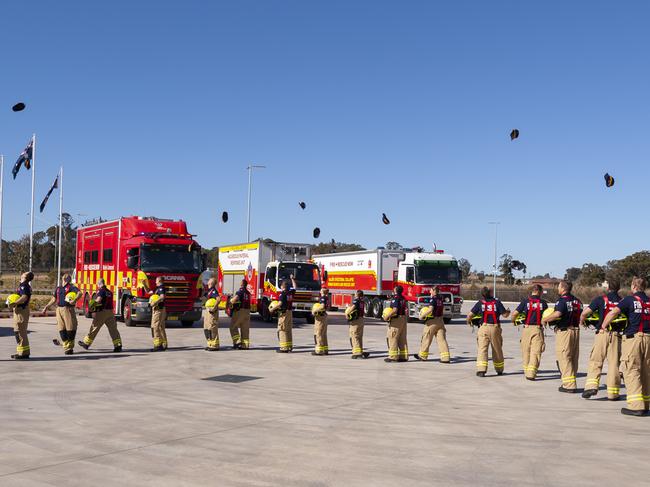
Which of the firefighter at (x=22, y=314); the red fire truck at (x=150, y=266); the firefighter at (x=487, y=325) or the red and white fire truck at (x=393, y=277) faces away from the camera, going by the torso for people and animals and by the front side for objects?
the firefighter at (x=487, y=325)

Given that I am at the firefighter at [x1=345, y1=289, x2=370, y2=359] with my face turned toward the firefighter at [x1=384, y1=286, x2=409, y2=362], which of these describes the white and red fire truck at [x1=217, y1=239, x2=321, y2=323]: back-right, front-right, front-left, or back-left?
back-left

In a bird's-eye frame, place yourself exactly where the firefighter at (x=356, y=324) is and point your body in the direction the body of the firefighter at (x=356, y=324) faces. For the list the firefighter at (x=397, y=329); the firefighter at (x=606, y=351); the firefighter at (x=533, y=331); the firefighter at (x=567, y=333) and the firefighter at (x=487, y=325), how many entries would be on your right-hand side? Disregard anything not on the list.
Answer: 5

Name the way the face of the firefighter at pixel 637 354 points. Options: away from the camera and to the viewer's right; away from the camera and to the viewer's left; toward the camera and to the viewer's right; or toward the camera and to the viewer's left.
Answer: away from the camera and to the viewer's left

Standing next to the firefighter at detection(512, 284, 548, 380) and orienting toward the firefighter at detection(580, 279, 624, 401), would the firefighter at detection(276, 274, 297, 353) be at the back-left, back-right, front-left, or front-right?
back-right

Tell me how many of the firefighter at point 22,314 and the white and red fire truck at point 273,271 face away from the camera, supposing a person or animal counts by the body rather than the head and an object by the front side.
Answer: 0

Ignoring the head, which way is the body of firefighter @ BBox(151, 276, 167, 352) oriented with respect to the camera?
to the viewer's left

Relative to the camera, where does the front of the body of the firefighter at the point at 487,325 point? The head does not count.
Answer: away from the camera

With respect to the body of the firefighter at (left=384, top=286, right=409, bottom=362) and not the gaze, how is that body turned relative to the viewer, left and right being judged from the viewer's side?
facing away from the viewer and to the left of the viewer

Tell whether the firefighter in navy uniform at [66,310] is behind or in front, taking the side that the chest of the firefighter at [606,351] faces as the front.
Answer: in front

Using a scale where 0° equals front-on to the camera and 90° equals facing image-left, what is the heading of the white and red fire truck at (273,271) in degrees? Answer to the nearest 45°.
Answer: approximately 315°

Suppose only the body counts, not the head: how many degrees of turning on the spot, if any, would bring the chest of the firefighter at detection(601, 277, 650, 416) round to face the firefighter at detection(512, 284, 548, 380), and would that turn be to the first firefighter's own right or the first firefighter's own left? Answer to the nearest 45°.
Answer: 0° — they already face them

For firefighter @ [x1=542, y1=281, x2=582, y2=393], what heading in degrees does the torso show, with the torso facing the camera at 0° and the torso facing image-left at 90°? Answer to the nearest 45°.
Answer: approximately 135°
